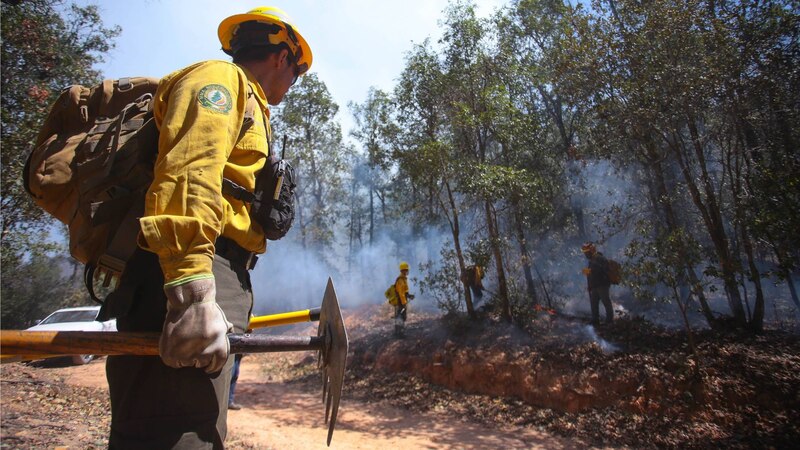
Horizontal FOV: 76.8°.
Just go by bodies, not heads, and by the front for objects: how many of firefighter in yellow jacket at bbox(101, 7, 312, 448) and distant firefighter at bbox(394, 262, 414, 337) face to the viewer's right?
2

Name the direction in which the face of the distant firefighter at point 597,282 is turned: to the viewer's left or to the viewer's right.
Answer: to the viewer's left

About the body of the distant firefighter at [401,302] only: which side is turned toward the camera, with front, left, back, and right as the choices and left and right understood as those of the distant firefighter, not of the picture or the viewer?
right

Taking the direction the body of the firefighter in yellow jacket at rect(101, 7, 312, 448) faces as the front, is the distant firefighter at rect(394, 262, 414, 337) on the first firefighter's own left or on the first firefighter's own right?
on the first firefighter's own left

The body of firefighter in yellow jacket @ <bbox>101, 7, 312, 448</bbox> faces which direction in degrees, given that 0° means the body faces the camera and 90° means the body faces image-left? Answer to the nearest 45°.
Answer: approximately 270°

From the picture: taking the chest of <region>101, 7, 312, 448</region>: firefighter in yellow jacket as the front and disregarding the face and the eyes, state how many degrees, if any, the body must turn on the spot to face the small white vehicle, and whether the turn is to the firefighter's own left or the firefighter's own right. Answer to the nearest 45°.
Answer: approximately 90° to the firefighter's own left

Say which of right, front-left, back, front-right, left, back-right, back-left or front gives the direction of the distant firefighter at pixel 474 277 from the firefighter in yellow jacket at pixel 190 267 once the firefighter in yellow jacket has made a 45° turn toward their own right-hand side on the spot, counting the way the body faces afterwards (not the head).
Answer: left

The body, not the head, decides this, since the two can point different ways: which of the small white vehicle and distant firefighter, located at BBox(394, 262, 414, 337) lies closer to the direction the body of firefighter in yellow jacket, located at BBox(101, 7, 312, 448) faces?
the distant firefighter

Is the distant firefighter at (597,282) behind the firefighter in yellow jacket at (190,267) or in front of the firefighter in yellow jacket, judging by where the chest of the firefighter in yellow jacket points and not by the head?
in front
